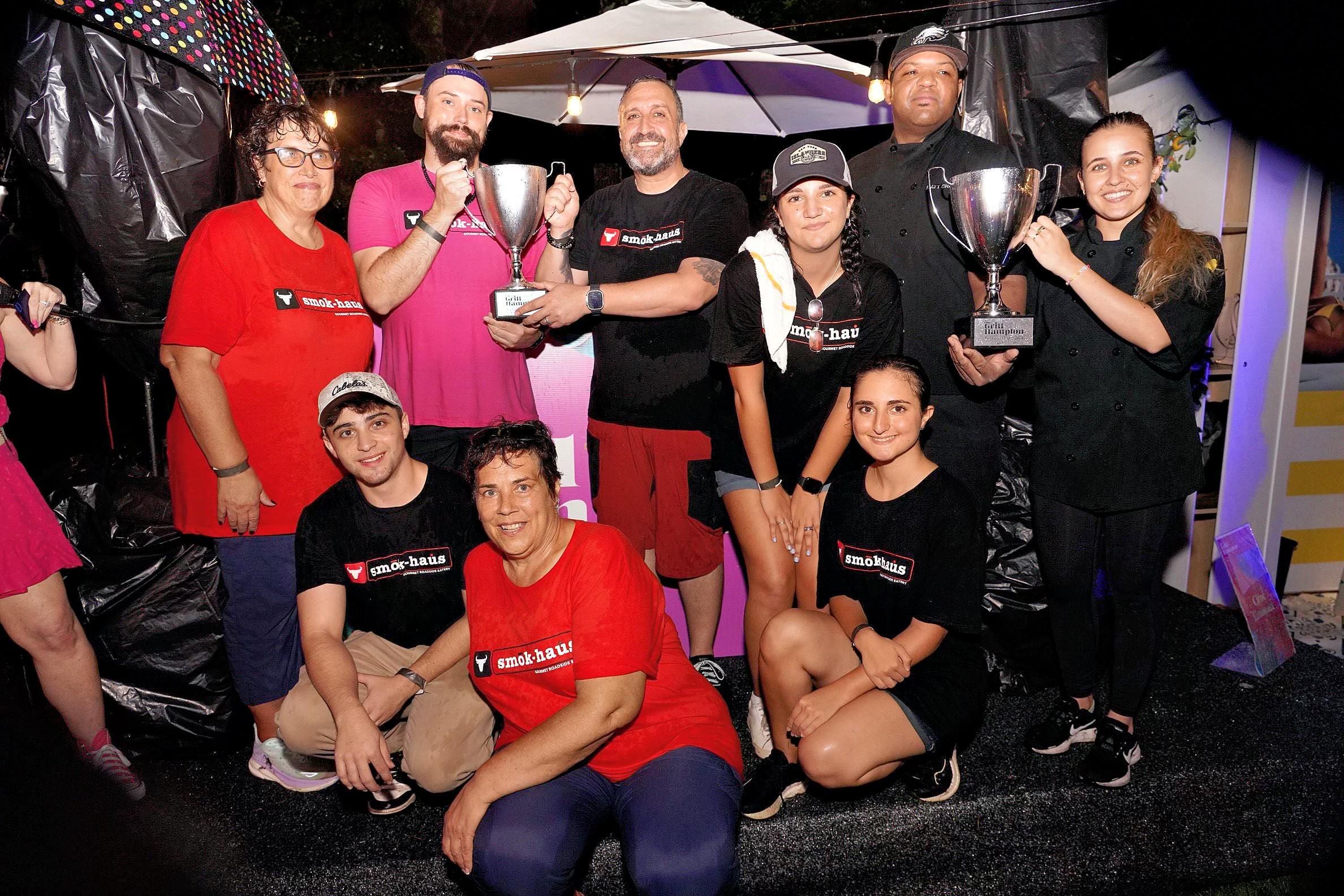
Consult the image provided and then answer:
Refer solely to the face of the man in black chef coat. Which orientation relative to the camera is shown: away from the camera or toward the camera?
toward the camera

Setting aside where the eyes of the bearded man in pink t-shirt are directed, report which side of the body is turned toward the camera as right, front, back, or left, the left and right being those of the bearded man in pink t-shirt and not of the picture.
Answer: front

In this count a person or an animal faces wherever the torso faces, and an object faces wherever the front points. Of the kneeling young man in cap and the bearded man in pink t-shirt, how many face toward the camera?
2

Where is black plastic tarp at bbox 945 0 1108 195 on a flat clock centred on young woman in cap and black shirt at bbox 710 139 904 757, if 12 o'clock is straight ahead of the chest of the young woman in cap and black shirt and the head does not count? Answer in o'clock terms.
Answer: The black plastic tarp is roughly at 7 o'clock from the young woman in cap and black shirt.

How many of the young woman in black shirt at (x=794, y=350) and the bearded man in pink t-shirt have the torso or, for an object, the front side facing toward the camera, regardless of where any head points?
2

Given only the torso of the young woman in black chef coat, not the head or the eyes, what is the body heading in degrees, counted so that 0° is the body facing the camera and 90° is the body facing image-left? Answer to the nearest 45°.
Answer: approximately 45°

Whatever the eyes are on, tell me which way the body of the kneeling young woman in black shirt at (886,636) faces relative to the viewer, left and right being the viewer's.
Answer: facing the viewer and to the left of the viewer

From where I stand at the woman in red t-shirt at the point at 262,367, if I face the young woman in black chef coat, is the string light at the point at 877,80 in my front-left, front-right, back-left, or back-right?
front-left

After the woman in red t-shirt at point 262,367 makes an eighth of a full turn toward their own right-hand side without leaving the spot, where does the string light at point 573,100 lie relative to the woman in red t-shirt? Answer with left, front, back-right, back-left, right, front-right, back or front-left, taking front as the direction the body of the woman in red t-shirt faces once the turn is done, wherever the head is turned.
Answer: back-left

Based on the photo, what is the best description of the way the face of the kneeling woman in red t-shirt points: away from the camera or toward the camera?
toward the camera

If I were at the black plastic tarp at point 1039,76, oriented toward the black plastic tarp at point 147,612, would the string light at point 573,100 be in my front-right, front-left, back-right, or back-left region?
front-right

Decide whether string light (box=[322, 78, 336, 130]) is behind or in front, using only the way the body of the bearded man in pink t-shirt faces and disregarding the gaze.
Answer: behind

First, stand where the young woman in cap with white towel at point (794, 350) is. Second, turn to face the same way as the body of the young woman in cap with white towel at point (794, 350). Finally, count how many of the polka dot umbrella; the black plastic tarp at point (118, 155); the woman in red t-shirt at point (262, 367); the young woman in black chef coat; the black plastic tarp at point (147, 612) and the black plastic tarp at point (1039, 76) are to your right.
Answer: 4

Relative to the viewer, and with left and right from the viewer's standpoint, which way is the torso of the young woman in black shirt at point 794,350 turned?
facing the viewer
